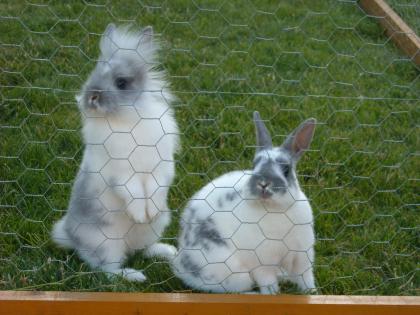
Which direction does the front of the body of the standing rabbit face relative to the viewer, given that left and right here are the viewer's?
facing the viewer and to the right of the viewer

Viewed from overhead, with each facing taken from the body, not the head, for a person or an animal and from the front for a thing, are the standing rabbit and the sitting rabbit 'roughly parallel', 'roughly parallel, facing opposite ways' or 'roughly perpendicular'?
roughly parallel

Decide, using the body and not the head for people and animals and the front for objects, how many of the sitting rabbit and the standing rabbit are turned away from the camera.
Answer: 0
